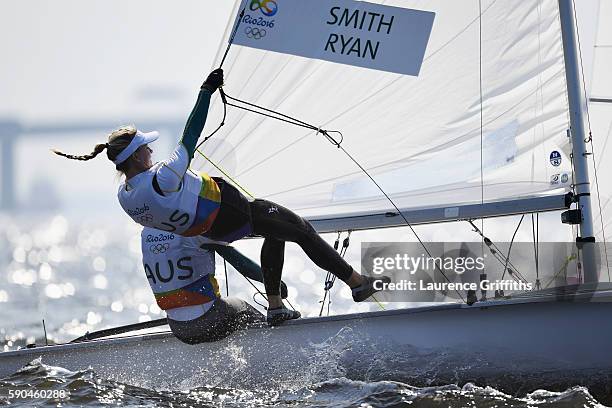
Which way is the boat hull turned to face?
to the viewer's right

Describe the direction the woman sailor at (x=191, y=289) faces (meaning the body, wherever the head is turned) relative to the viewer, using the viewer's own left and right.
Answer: facing away from the viewer and to the right of the viewer

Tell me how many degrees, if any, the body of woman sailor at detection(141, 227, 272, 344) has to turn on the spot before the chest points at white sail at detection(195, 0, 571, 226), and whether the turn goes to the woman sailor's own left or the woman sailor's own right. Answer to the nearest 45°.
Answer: approximately 45° to the woman sailor's own right
